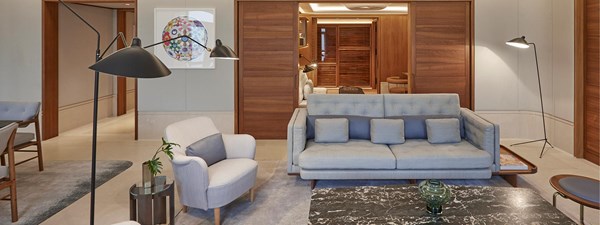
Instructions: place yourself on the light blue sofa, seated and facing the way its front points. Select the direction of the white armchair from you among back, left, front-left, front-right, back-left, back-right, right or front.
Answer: front-right

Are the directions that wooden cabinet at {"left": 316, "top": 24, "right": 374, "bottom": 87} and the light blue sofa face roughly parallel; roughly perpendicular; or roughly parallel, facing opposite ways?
roughly parallel

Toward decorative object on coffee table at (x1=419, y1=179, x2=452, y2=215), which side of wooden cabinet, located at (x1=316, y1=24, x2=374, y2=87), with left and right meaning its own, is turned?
front

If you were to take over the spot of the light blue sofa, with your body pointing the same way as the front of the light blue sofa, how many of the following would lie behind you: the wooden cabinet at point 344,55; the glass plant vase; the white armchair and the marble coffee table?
1

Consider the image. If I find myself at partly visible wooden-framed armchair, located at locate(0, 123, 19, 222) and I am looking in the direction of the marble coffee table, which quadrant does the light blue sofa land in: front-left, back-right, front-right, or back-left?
front-left

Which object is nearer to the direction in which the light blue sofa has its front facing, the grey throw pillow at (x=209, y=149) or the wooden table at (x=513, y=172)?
the grey throw pillow

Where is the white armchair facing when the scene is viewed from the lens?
facing the viewer and to the right of the viewer

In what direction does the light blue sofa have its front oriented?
toward the camera

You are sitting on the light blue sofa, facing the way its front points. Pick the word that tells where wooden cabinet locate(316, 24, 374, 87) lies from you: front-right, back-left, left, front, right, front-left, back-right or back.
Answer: back

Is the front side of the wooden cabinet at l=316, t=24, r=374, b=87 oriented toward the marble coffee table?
yes

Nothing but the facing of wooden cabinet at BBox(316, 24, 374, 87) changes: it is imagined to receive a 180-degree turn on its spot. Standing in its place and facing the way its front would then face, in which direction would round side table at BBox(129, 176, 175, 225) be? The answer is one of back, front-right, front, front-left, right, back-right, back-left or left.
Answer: back

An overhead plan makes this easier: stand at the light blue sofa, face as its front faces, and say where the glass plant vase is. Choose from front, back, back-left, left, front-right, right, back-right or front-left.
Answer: front-right

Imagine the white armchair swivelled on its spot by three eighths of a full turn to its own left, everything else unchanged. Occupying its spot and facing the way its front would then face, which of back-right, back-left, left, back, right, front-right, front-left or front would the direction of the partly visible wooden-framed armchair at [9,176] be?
left

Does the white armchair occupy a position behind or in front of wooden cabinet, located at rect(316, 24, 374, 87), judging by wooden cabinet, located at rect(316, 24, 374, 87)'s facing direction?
in front
